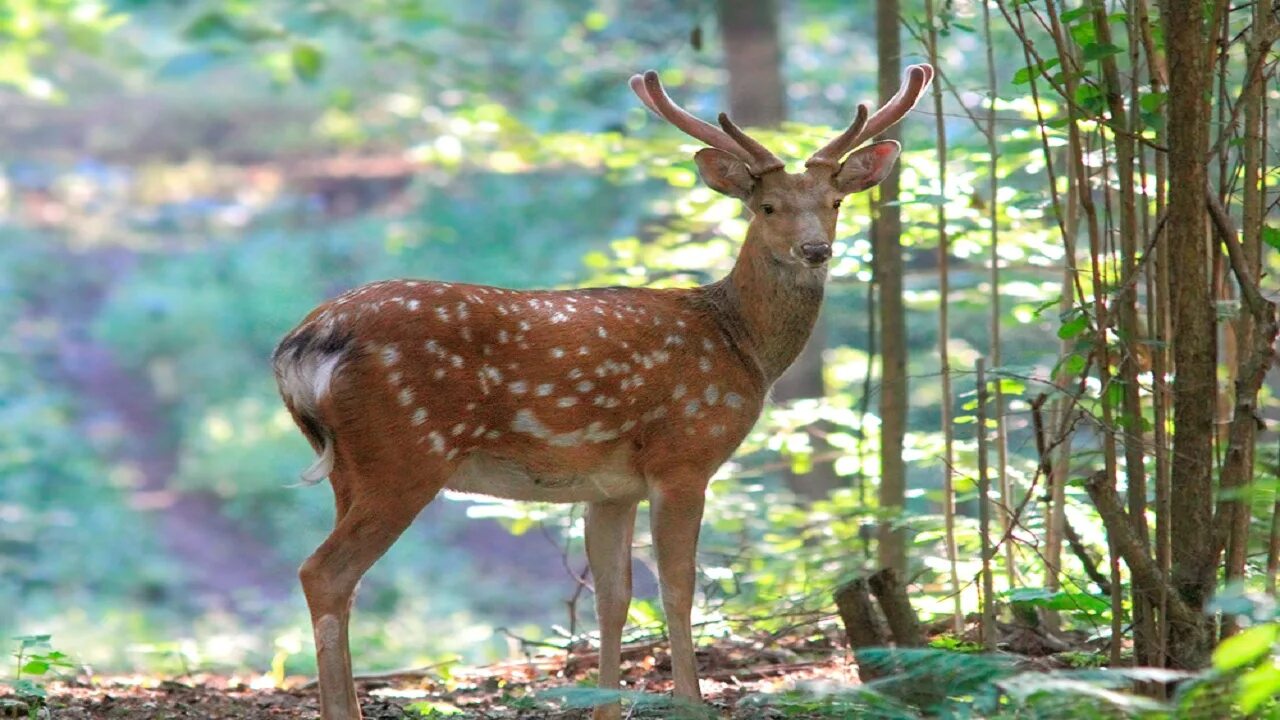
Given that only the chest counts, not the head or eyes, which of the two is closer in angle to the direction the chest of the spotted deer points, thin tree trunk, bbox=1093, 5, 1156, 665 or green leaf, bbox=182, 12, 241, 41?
the thin tree trunk

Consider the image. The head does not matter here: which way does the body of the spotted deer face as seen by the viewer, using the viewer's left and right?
facing to the right of the viewer

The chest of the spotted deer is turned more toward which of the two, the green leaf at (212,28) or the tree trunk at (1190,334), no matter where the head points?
the tree trunk

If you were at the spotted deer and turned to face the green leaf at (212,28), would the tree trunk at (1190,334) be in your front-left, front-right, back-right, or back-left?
back-right

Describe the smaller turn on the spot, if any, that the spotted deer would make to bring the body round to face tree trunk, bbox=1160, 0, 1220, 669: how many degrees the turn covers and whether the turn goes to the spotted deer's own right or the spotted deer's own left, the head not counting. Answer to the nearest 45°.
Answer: approximately 45° to the spotted deer's own right

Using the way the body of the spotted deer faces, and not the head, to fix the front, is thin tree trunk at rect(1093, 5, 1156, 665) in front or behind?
in front

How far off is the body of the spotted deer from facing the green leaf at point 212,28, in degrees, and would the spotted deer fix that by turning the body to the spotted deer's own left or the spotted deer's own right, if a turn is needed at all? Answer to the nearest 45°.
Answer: approximately 135° to the spotted deer's own left
